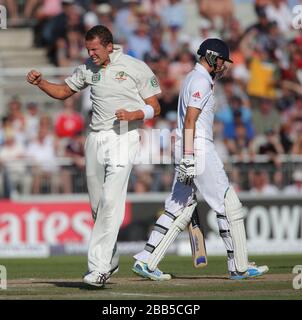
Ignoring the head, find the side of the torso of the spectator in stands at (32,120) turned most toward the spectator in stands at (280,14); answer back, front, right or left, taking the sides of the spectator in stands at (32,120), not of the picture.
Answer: left

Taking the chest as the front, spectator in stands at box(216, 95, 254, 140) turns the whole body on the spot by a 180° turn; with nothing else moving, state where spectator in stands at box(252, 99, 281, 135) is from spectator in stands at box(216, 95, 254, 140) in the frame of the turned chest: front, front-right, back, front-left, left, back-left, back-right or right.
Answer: front-right

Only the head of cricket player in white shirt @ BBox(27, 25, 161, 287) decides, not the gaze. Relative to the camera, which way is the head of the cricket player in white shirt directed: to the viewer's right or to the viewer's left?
to the viewer's left

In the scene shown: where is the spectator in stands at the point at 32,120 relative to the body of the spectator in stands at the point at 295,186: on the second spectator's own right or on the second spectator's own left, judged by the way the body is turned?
on the second spectator's own right

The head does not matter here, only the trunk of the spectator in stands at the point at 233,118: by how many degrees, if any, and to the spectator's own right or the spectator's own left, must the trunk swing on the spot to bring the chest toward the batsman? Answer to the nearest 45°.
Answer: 0° — they already face them

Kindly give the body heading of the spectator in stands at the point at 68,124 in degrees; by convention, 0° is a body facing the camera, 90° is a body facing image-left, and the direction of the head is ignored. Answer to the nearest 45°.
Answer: approximately 0°

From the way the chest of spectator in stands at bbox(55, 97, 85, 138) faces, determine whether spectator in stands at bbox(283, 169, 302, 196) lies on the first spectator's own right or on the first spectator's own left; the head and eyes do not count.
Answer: on the first spectator's own left

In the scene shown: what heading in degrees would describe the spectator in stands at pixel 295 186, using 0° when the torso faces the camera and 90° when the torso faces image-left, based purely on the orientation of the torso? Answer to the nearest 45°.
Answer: approximately 0°

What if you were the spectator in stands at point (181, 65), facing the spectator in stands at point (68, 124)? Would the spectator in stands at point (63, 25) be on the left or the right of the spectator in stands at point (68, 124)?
right
